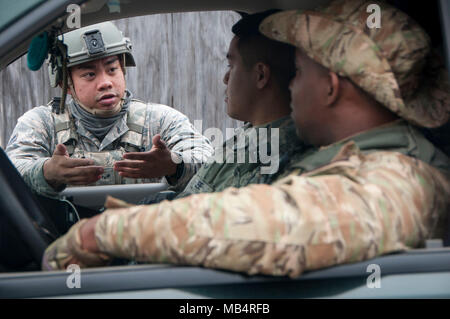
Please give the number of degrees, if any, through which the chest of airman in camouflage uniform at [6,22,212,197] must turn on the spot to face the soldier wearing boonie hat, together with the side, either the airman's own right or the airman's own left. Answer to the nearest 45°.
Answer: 0° — they already face them

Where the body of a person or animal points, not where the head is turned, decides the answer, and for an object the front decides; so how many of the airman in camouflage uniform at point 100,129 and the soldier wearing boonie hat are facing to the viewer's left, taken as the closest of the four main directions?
1

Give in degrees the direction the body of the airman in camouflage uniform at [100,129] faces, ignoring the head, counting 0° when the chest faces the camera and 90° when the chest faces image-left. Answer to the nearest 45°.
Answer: approximately 0°

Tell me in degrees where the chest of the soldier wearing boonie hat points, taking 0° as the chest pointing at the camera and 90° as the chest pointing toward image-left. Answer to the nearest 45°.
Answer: approximately 90°

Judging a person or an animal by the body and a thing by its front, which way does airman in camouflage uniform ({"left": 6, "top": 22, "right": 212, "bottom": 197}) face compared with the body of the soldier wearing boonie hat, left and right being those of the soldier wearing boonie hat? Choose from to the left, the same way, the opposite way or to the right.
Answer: to the left
